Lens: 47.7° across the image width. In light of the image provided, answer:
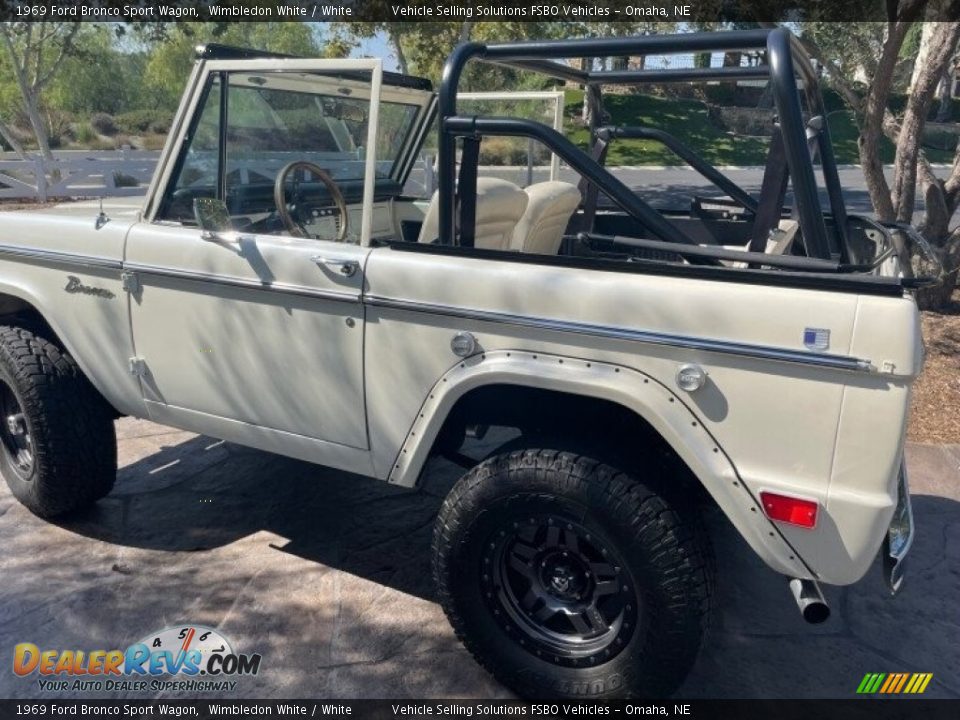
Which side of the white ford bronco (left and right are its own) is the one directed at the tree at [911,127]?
right

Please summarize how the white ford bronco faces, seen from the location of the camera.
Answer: facing away from the viewer and to the left of the viewer

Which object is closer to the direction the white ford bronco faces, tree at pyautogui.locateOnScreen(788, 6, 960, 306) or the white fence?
the white fence

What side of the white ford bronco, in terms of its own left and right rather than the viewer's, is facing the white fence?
front

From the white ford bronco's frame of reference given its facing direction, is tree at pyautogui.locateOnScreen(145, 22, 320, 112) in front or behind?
in front

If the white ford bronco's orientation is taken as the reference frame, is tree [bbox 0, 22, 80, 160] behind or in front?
in front

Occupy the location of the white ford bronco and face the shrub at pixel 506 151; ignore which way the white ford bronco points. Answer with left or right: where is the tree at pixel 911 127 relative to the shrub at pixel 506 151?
right

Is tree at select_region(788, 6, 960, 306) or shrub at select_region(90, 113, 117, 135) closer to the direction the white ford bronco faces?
the shrub

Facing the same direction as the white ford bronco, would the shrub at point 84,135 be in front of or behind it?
in front
